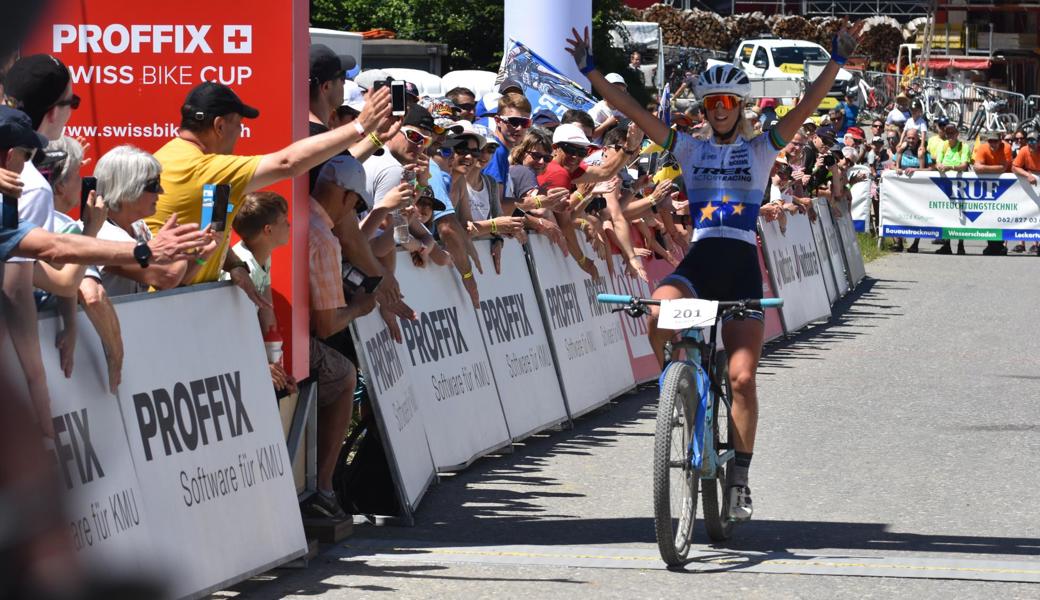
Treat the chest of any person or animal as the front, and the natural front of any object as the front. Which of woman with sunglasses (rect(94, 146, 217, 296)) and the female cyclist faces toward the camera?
the female cyclist

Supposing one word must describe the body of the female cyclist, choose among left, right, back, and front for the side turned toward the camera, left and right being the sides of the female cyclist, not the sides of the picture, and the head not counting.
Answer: front

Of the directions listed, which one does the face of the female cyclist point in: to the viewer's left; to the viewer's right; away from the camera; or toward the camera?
toward the camera

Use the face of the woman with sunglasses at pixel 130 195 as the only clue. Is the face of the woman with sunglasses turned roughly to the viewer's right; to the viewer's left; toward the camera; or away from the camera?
to the viewer's right

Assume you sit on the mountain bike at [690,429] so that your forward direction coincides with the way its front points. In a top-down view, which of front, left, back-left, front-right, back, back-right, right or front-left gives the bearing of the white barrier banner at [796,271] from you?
back

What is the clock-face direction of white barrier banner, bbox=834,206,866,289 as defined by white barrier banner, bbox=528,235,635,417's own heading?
white barrier banner, bbox=834,206,866,289 is roughly at 8 o'clock from white barrier banner, bbox=528,235,635,417.

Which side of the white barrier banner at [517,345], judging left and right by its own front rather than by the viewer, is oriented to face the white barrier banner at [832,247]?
left

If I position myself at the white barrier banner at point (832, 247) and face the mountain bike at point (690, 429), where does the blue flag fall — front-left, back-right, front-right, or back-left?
front-right

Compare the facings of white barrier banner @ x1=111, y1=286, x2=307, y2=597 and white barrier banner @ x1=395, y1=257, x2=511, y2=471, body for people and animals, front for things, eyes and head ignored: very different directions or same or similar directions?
same or similar directions

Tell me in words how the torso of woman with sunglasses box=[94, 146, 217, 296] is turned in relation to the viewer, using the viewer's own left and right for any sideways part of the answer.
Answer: facing to the right of the viewer

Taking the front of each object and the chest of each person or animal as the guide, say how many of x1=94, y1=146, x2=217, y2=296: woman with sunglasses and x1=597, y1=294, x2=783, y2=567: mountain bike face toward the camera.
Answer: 1

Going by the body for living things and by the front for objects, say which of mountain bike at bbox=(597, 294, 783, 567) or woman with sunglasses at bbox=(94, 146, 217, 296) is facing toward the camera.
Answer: the mountain bike

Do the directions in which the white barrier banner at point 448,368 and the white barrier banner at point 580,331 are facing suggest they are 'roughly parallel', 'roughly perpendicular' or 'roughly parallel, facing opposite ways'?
roughly parallel

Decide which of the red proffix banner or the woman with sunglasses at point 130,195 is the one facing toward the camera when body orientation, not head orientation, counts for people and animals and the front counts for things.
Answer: the red proffix banner

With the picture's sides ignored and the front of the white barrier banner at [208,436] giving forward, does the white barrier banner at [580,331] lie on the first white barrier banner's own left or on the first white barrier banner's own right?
on the first white barrier banner's own left

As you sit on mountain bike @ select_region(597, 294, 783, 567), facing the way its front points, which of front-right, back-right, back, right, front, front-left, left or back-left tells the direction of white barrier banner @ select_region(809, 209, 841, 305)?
back

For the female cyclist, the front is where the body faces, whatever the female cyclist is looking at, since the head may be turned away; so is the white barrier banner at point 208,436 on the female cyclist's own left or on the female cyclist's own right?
on the female cyclist's own right

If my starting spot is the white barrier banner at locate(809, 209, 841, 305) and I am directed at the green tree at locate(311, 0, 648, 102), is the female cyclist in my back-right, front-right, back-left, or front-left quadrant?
back-left

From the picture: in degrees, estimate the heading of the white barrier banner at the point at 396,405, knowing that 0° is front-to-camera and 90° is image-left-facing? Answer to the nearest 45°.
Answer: approximately 315°
